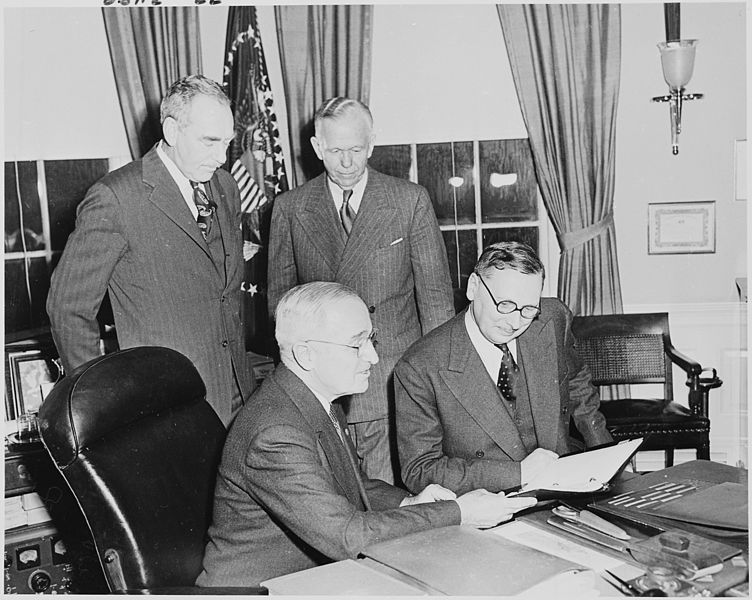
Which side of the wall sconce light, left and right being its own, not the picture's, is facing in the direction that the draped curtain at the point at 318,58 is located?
right

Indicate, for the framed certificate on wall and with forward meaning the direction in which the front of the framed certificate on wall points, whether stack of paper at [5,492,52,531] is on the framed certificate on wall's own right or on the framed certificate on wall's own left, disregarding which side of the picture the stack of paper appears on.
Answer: on the framed certificate on wall's own right

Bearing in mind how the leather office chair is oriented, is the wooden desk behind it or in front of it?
in front

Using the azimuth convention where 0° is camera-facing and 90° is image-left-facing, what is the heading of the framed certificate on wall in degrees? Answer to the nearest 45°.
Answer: approximately 0°

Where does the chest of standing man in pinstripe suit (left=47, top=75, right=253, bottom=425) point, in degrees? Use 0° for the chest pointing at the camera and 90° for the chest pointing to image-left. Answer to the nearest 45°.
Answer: approximately 315°

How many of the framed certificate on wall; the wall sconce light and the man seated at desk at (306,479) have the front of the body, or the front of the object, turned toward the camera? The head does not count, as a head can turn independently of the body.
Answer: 2

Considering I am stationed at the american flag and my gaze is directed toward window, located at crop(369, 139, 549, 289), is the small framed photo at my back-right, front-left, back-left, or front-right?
back-right

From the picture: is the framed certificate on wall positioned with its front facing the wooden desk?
yes

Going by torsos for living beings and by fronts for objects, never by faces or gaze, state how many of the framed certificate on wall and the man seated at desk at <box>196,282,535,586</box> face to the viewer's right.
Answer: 1

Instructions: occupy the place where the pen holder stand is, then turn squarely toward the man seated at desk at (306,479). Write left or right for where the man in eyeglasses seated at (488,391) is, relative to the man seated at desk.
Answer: right

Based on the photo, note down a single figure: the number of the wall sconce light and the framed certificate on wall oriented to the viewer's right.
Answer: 0

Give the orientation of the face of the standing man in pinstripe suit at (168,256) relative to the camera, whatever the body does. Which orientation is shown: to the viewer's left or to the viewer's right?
to the viewer's right

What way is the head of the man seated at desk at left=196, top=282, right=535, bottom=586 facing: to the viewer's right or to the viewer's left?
to the viewer's right

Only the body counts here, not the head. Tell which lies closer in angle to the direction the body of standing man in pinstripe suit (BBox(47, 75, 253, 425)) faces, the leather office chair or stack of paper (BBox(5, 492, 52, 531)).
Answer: the leather office chair
